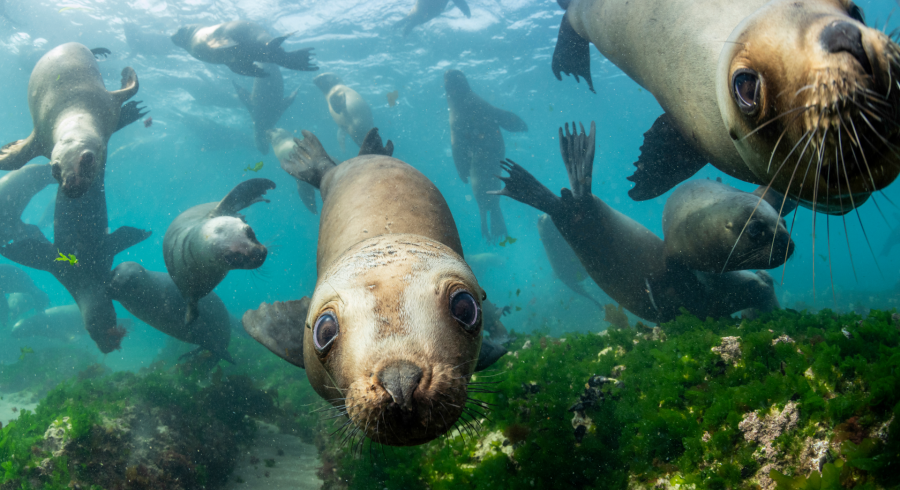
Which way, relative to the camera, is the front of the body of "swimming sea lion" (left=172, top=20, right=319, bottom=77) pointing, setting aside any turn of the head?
to the viewer's left

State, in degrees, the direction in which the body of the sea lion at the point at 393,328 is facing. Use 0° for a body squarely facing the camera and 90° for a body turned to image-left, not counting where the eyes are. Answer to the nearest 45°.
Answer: approximately 0°

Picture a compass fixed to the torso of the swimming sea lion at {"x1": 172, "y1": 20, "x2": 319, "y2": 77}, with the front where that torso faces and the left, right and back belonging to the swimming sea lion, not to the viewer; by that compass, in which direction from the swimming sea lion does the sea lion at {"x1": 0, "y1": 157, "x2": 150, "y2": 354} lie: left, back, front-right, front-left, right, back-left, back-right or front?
left

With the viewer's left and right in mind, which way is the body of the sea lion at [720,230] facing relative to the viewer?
facing to the right of the viewer

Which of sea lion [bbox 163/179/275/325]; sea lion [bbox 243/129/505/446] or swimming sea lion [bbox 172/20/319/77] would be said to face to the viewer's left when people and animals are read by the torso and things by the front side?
the swimming sea lion

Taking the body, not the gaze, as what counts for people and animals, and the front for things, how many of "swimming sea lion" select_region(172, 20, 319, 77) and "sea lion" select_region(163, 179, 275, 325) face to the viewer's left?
1

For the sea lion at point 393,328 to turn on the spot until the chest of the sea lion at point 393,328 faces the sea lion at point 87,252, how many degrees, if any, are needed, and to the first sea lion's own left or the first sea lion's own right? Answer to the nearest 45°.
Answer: approximately 135° to the first sea lion's own right

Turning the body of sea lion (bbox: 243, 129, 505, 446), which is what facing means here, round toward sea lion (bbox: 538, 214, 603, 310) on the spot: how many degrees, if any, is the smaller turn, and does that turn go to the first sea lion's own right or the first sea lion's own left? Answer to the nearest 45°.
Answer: approximately 180°

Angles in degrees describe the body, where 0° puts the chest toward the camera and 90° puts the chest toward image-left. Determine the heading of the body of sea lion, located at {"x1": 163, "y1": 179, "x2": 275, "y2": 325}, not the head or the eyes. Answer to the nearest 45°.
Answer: approximately 315°
